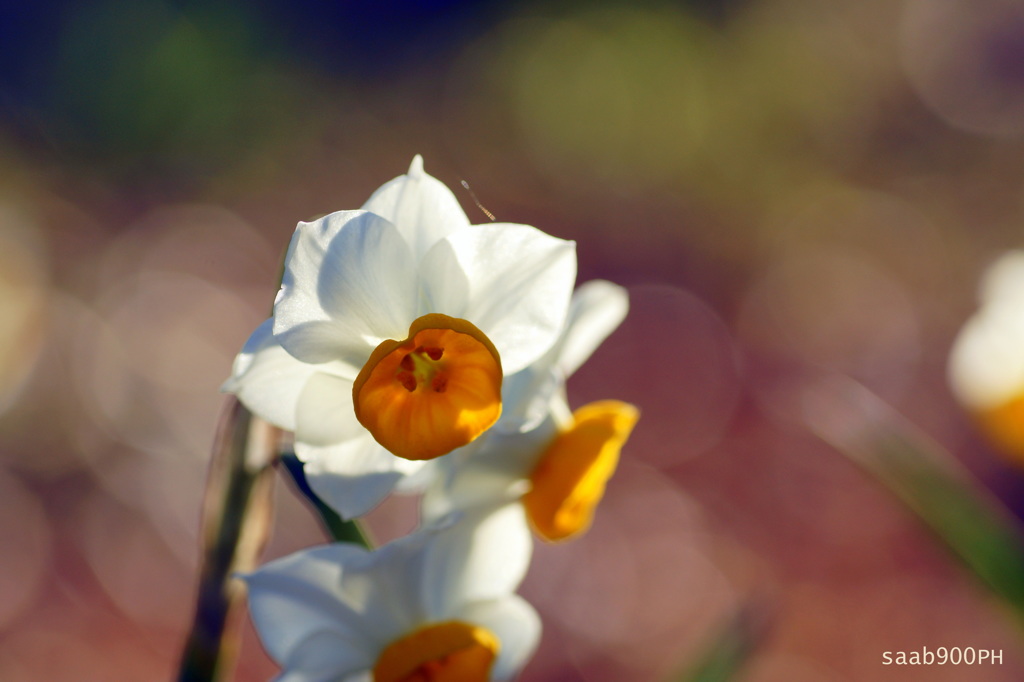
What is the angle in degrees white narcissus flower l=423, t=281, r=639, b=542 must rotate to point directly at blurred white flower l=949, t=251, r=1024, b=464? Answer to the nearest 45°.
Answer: approximately 45° to its left

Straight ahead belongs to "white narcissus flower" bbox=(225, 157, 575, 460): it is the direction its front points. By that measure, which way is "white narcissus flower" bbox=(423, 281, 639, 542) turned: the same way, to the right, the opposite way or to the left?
to the left

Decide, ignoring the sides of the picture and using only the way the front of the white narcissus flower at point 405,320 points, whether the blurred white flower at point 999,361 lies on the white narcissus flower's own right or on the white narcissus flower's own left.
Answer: on the white narcissus flower's own left

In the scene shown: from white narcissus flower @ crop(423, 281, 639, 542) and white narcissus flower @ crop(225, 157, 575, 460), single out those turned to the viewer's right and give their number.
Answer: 1

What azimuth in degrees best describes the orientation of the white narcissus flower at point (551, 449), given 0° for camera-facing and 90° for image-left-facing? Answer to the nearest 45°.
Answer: approximately 270°
